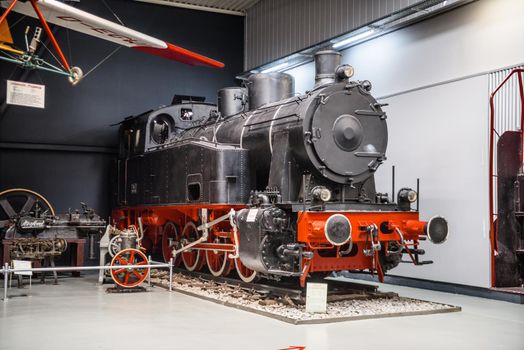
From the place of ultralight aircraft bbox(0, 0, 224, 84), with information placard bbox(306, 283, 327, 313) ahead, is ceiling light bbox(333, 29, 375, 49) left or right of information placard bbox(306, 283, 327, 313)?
left

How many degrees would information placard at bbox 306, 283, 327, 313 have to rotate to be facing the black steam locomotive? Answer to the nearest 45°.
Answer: approximately 180°

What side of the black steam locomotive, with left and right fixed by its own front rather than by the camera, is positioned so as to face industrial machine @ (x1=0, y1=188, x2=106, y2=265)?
back

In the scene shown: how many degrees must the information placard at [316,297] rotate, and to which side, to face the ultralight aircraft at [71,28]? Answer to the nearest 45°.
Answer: approximately 135° to its right

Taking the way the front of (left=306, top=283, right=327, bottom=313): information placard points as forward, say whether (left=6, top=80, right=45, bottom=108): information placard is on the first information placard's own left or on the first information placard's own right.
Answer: on the first information placard's own right

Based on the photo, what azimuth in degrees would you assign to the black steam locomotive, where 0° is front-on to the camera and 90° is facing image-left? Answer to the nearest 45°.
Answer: approximately 315°

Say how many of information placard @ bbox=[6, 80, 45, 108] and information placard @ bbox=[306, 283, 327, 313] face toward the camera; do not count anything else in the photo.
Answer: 2
